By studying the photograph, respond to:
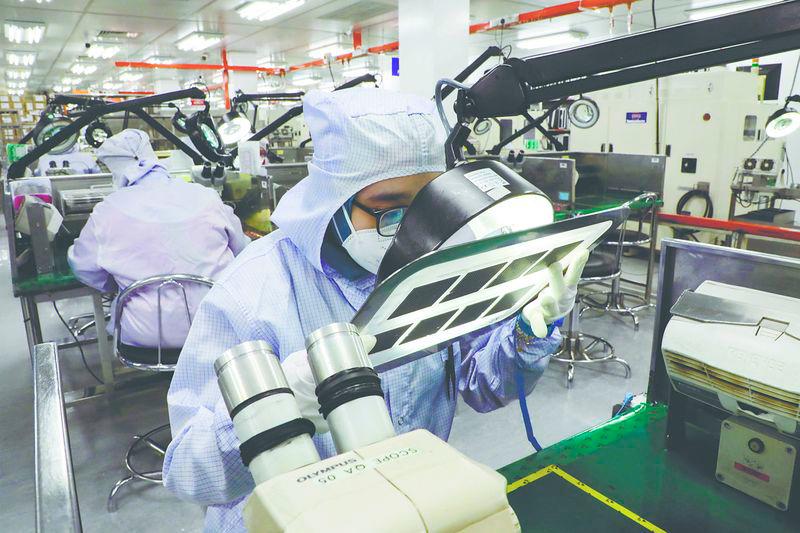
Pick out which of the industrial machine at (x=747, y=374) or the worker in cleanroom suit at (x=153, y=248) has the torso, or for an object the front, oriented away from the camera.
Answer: the worker in cleanroom suit

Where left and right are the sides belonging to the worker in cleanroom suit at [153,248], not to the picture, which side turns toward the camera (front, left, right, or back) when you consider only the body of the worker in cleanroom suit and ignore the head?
back

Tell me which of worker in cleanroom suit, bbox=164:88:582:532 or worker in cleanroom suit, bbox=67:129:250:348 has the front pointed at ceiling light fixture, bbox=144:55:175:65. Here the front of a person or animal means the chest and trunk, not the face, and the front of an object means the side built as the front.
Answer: worker in cleanroom suit, bbox=67:129:250:348

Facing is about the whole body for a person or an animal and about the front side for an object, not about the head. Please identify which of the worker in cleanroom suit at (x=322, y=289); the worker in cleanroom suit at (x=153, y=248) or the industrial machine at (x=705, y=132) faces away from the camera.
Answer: the worker in cleanroom suit at (x=153, y=248)

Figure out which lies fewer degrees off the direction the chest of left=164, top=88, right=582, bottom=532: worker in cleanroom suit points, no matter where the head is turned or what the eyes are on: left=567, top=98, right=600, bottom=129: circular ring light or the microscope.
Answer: the microscope

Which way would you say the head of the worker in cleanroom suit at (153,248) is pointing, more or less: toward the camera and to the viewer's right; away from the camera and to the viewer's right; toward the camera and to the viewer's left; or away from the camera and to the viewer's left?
away from the camera and to the viewer's left

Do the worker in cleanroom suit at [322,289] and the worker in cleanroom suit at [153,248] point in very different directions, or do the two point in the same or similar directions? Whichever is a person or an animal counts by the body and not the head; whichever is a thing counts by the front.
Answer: very different directions

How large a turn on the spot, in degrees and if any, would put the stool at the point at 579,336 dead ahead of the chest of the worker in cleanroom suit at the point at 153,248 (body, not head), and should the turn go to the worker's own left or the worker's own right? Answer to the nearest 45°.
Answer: approximately 90° to the worker's own right

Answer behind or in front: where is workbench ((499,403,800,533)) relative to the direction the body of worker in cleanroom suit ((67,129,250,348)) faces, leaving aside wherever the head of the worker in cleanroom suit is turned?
behind

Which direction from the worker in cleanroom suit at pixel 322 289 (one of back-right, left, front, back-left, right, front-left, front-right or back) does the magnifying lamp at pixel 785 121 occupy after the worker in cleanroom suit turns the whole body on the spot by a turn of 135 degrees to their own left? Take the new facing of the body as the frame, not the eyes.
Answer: front-right

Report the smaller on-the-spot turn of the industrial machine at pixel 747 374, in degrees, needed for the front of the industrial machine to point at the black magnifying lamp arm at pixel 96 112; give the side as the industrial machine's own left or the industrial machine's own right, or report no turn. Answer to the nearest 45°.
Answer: approximately 45° to the industrial machine's own right

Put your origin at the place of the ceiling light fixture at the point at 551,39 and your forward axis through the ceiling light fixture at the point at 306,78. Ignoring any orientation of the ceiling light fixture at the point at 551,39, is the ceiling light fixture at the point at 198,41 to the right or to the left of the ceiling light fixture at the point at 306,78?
left

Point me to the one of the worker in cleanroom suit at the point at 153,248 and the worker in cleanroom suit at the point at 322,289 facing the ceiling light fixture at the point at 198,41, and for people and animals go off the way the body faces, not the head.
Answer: the worker in cleanroom suit at the point at 153,248
